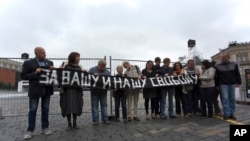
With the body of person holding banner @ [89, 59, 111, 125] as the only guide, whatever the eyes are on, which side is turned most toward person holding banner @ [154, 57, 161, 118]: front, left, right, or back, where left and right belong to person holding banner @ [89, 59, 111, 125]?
left

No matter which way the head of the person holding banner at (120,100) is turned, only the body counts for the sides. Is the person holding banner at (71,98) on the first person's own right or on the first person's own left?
on the first person's own right

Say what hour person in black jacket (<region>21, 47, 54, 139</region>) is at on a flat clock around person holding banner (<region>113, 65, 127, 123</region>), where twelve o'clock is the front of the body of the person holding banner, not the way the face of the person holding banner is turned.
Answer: The person in black jacket is roughly at 2 o'clock from the person holding banner.

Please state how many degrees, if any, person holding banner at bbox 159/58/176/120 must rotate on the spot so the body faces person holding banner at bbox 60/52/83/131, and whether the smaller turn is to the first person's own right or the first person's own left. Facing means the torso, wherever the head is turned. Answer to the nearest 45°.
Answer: approximately 45° to the first person's own right

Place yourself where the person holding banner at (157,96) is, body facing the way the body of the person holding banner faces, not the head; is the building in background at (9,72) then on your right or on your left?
on your right

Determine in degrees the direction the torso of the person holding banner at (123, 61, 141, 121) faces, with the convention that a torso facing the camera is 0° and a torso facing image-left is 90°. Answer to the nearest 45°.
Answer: approximately 45°

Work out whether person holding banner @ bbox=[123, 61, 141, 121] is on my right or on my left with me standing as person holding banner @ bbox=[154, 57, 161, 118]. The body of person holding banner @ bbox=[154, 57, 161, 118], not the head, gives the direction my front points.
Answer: on my right
